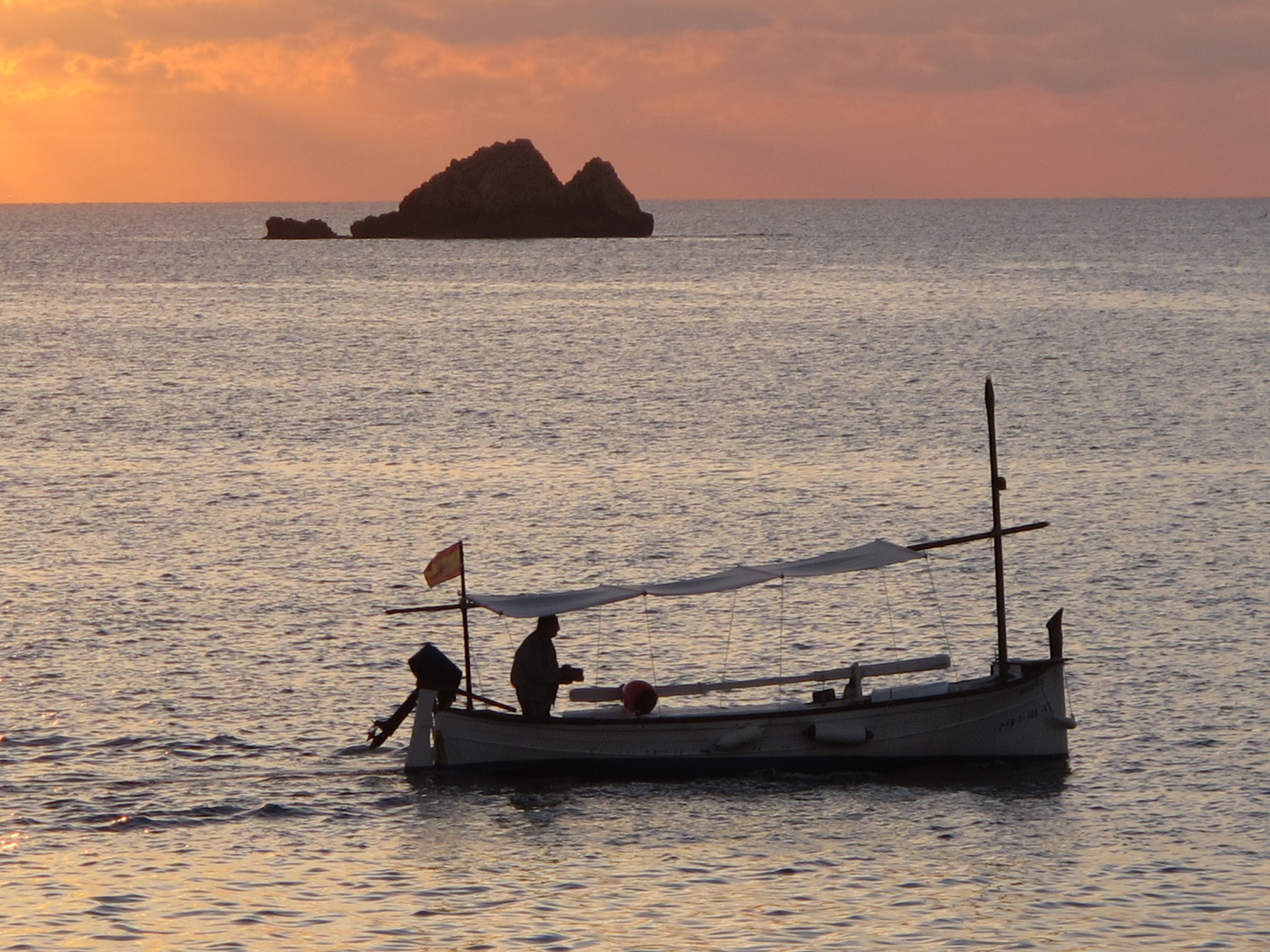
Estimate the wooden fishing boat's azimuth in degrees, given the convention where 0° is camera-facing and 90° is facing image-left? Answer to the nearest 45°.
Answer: approximately 270°
